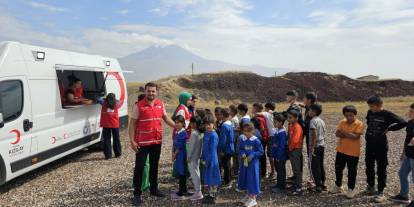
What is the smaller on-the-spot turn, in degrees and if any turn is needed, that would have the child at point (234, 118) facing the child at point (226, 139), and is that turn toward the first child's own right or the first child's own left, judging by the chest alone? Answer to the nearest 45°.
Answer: approximately 90° to the first child's own left

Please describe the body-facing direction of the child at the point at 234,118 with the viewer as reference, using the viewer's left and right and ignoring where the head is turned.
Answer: facing to the left of the viewer

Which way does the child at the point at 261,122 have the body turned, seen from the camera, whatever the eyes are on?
to the viewer's left

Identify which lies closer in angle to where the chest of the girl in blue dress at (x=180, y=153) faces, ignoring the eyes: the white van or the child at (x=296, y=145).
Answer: the white van

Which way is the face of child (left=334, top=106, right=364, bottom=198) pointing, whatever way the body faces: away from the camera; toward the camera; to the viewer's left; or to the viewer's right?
toward the camera

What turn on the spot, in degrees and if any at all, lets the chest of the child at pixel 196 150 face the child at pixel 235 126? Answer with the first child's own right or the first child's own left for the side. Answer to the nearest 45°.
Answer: approximately 135° to the first child's own right

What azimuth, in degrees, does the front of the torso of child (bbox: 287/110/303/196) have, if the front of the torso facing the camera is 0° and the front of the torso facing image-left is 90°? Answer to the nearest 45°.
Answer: approximately 90°

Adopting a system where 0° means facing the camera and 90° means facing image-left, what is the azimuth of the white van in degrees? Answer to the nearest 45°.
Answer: approximately 45°

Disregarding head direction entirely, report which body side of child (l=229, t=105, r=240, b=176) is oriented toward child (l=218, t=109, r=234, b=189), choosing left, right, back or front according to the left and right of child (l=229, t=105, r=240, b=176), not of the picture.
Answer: left

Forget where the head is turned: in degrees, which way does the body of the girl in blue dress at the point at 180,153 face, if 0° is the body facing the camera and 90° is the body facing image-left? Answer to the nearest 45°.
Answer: approximately 90°

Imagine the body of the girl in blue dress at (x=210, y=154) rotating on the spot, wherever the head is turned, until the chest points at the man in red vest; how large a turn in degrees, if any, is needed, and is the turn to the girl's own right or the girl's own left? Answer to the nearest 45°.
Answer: approximately 45° to the girl's own right

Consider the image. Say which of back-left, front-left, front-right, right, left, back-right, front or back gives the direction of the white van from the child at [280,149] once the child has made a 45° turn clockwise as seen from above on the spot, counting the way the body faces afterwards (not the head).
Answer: front-left

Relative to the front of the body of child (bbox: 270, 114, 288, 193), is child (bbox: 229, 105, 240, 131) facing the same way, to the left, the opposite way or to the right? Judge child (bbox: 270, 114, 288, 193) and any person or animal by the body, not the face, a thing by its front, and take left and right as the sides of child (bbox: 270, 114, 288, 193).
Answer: the same way

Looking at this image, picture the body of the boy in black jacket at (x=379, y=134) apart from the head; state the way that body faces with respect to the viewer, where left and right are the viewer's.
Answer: facing the viewer and to the left of the viewer

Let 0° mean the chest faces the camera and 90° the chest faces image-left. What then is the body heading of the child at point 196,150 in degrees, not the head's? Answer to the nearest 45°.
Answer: approximately 90°

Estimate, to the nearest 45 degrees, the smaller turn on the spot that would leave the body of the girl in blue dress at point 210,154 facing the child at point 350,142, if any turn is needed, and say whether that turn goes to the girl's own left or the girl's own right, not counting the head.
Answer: approximately 135° to the girl's own left
